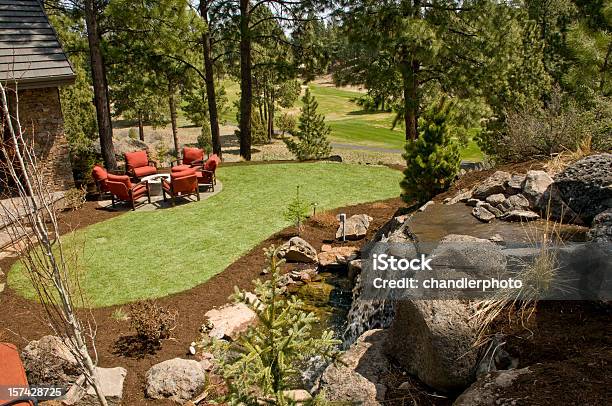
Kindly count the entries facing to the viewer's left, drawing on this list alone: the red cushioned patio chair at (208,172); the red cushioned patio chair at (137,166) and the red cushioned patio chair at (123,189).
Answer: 1

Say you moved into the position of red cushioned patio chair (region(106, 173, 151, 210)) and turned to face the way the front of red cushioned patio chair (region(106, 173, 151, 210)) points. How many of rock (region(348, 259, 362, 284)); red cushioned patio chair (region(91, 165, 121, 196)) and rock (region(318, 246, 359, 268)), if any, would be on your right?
2

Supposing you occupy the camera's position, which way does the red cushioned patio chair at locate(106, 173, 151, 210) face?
facing away from the viewer and to the right of the viewer

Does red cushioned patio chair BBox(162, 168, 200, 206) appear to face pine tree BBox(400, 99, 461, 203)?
no

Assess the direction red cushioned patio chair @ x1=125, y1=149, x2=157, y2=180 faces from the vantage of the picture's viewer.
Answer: facing the viewer and to the right of the viewer

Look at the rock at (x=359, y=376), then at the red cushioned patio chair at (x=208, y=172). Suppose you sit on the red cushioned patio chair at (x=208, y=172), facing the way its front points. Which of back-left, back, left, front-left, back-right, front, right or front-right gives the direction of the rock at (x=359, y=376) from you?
left

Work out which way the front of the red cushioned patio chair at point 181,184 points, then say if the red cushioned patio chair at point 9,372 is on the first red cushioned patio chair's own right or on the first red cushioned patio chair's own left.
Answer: on the first red cushioned patio chair's own left

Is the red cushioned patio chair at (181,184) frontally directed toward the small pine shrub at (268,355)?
no

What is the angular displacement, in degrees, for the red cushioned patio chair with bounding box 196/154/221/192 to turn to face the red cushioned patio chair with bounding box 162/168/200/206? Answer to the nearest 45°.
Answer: approximately 45° to its left

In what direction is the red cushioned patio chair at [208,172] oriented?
to the viewer's left

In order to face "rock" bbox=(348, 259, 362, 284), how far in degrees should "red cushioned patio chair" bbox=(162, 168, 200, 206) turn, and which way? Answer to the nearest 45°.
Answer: approximately 180°

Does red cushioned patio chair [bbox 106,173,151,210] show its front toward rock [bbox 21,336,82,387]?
no

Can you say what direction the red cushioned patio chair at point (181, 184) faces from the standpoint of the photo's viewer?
facing away from the viewer and to the left of the viewer
